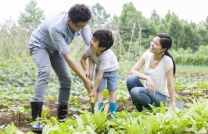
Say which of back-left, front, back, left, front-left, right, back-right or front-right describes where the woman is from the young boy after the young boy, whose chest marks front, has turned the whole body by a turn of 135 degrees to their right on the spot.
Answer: right

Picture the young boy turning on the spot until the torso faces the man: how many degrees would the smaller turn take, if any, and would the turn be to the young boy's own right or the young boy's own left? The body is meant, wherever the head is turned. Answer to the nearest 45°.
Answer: approximately 45° to the young boy's own right

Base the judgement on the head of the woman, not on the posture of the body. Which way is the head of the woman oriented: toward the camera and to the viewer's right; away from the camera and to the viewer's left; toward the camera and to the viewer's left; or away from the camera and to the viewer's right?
toward the camera and to the viewer's left

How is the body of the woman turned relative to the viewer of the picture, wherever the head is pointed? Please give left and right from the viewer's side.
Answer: facing the viewer and to the left of the viewer

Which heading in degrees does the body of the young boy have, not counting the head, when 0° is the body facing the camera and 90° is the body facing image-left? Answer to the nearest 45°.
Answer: approximately 45°

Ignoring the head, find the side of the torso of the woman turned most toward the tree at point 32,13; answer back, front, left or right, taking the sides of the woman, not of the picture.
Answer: right

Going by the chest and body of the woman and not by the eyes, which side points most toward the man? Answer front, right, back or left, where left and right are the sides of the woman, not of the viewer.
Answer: front

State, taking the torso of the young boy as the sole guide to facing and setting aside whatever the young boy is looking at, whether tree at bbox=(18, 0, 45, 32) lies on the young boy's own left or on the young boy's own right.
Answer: on the young boy's own right
